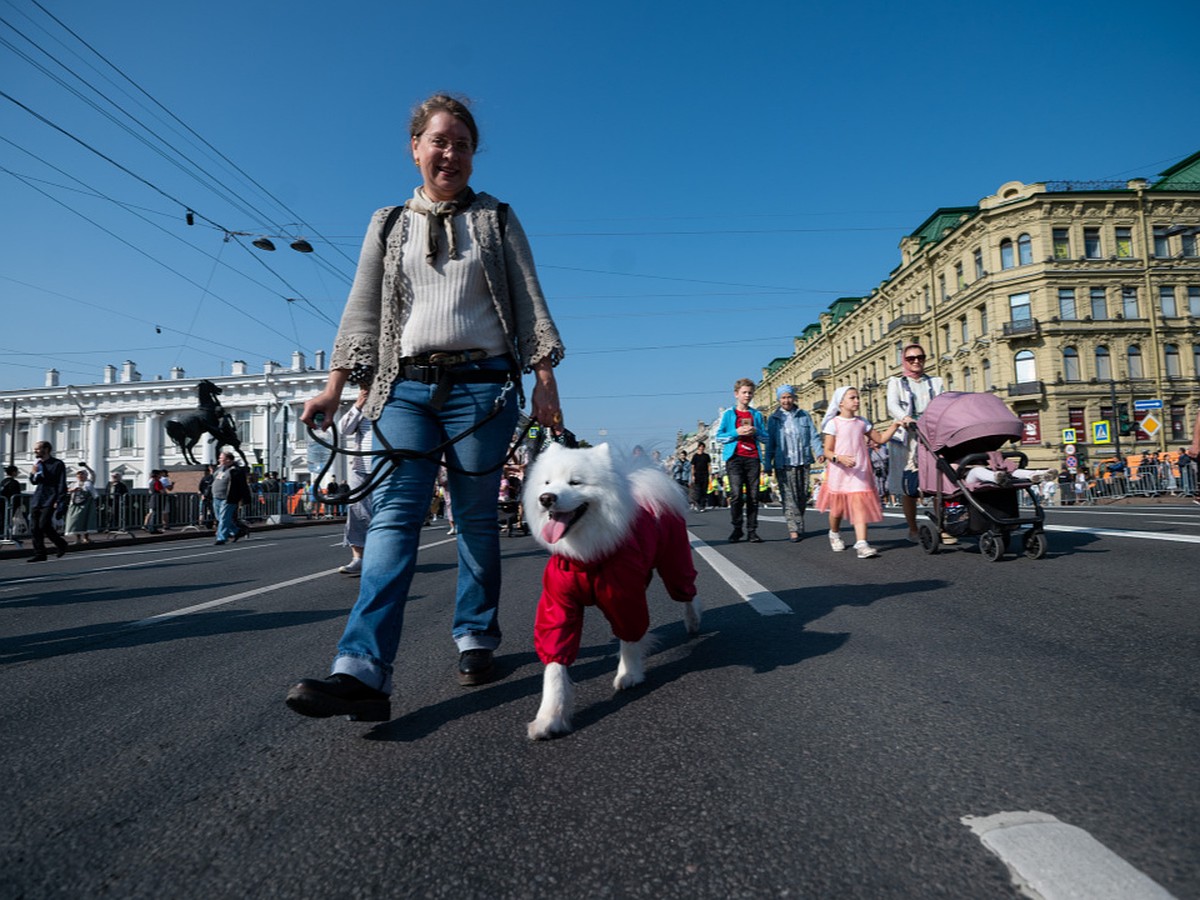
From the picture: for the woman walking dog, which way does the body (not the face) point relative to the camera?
toward the camera

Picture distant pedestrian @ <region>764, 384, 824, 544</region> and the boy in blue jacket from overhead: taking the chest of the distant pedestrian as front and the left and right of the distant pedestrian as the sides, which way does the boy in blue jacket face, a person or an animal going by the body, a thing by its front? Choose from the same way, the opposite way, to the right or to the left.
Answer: the same way

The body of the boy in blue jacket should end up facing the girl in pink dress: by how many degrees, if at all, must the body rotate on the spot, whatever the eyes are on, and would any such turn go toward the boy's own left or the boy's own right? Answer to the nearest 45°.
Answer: approximately 45° to the boy's own left

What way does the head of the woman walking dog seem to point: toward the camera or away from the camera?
toward the camera

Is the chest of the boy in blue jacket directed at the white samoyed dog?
yes

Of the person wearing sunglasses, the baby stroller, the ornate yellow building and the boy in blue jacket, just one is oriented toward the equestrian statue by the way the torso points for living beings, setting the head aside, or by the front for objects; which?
the ornate yellow building

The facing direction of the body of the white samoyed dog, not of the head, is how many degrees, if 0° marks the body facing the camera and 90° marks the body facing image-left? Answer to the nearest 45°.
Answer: approximately 45°

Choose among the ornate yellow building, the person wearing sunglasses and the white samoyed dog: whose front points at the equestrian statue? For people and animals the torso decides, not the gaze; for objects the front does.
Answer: the ornate yellow building

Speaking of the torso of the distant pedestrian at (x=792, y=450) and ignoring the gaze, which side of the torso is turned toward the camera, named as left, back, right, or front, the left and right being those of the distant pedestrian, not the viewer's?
front

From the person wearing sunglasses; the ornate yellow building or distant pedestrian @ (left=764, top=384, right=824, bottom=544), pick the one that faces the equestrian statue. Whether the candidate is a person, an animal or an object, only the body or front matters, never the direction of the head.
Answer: the ornate yellow building

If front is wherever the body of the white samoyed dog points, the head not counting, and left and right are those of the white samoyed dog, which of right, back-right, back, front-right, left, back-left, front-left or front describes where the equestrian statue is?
right

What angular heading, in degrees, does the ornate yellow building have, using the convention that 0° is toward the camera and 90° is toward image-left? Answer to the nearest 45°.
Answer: approximately 45°

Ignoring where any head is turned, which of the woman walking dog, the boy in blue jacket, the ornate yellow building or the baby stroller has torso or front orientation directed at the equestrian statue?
the ornate yellow building

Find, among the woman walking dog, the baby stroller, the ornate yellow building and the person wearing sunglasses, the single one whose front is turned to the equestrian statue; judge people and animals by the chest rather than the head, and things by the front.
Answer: the ornate yellow building

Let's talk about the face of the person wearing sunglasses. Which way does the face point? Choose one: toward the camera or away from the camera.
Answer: toward the camera

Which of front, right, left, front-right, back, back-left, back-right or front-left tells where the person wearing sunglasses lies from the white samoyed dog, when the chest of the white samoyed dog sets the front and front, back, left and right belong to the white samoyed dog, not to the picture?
back

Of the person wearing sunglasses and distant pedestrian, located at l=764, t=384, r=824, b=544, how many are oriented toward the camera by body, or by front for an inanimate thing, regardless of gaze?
2

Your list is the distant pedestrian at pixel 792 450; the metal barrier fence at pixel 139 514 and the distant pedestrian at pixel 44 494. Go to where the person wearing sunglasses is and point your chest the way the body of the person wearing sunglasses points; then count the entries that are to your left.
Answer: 0

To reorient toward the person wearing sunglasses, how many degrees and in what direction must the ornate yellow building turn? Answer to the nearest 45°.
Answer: approximately 45° to its left
